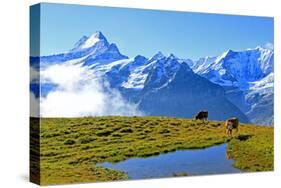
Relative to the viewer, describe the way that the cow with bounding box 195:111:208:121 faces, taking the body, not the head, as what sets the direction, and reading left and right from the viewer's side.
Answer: facing to the left of the viewer
